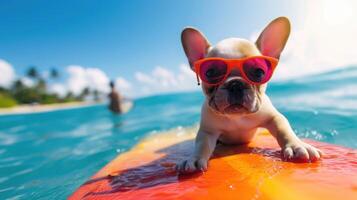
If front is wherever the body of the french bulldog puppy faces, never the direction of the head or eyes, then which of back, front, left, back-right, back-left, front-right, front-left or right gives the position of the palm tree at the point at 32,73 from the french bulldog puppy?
back-right

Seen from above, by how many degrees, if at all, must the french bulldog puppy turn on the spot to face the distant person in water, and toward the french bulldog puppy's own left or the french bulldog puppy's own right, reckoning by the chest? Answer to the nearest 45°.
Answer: approximately 135° to the french bulldog puppy's own right

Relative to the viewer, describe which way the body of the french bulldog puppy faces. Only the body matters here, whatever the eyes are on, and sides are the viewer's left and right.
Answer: facing the viewer
